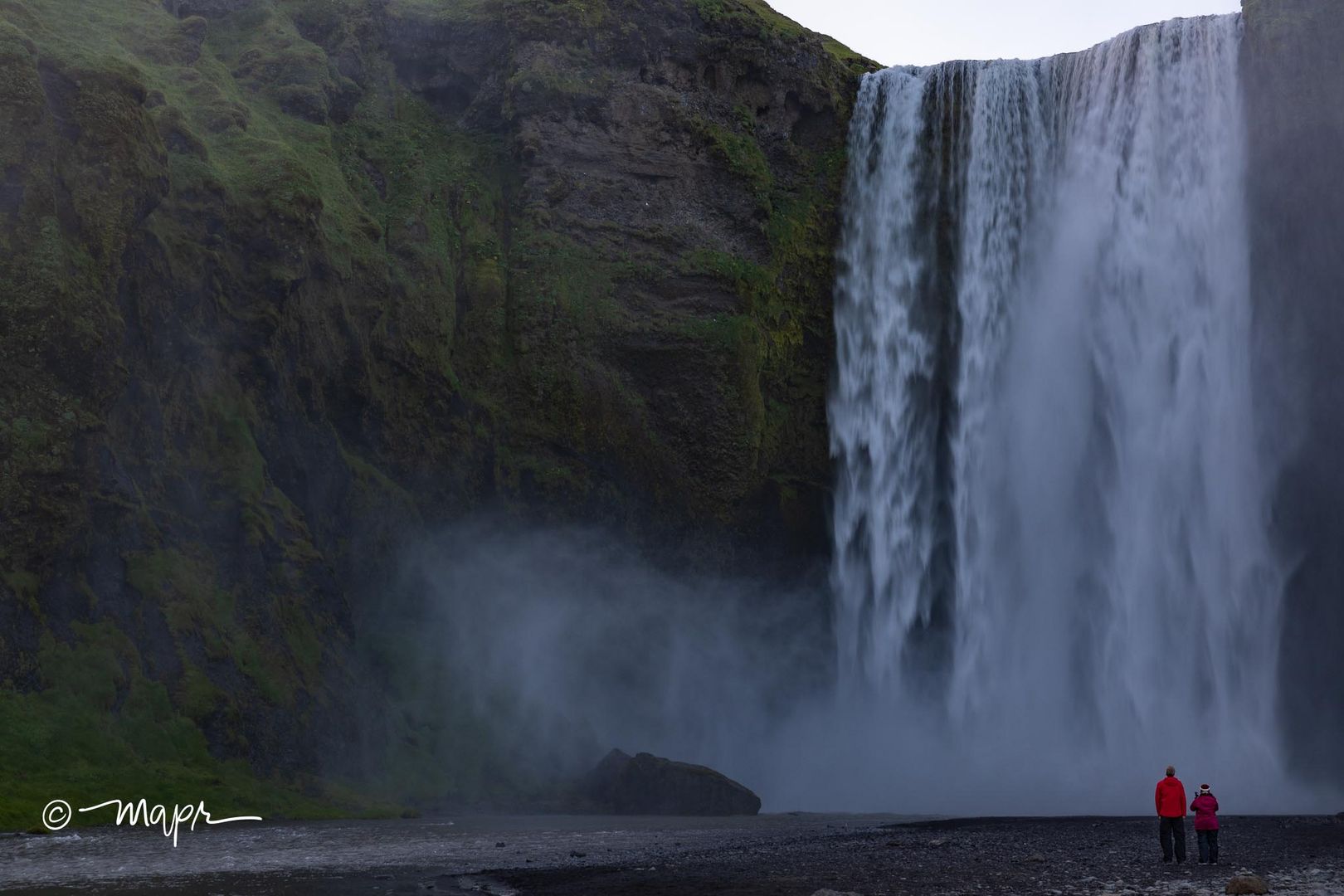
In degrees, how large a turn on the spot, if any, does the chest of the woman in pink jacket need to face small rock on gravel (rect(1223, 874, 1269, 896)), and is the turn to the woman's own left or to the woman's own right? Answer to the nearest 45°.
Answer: approximately 180°

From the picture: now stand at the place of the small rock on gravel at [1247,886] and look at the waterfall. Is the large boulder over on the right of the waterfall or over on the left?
left

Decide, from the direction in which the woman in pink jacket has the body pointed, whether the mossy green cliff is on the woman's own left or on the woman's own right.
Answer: on the woman's own left

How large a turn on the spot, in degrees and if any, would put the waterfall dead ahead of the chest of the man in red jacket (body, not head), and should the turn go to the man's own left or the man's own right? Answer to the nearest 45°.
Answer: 0° — they already face it

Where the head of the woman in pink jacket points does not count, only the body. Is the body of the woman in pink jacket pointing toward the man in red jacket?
no

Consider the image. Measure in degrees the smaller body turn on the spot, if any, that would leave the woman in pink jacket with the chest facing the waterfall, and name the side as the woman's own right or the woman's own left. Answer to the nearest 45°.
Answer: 0° — they already face it

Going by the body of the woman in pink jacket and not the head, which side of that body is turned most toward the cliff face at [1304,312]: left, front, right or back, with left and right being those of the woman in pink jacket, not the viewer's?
front

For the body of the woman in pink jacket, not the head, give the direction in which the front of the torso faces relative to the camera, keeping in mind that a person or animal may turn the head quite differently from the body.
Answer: away from the camera

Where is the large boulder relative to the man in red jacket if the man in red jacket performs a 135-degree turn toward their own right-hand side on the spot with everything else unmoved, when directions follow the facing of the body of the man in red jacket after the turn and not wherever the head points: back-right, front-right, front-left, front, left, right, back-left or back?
back

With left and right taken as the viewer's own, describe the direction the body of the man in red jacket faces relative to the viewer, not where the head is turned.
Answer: facing away from the viewer

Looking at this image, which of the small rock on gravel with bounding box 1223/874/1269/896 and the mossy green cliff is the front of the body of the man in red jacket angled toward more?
the mossy green cliff

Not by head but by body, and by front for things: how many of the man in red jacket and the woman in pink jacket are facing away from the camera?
2

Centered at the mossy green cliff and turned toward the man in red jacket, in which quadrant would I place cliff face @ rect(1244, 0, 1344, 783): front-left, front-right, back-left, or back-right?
front-left

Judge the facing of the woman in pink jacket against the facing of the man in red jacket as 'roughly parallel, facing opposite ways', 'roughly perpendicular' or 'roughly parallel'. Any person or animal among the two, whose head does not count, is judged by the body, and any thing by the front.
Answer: roughly parallel

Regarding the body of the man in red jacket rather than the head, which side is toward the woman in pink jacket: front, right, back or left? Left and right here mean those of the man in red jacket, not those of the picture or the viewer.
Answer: right

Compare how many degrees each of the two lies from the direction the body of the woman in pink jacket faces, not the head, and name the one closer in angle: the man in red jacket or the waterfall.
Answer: the waterfall

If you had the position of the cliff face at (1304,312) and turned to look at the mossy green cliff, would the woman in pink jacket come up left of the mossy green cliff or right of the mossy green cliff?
left

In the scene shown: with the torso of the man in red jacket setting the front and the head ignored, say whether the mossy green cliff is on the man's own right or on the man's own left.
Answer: on the man's own left
